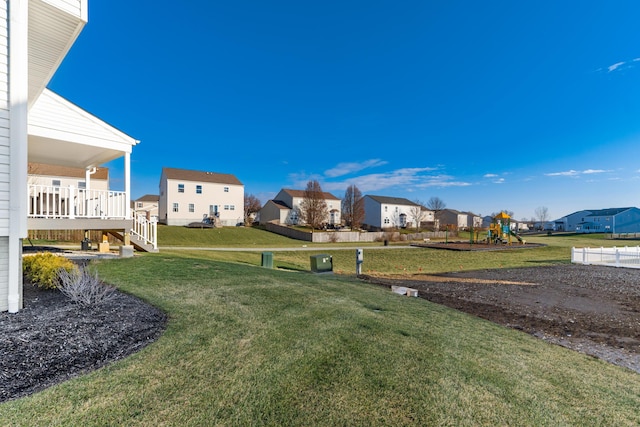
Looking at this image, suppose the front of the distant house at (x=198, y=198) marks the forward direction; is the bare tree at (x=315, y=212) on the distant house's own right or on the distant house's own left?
on the distant house's own right

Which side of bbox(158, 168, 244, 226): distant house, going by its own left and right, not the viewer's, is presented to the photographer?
back

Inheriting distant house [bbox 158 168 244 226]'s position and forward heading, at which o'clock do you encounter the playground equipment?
The playground equipment is roughly at 4 o'clock from the distant house.

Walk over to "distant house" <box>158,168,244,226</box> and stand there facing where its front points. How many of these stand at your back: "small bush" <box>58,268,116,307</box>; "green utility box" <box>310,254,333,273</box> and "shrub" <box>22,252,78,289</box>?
3

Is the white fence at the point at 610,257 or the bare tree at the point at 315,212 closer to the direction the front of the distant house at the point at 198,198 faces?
the bare tree

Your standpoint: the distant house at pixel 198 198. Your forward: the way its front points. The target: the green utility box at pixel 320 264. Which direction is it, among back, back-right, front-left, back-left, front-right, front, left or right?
back

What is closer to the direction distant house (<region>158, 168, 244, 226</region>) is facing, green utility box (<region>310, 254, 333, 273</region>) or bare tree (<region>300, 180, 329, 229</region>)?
the bare tree

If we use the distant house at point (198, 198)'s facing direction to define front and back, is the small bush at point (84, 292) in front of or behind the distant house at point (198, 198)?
behind

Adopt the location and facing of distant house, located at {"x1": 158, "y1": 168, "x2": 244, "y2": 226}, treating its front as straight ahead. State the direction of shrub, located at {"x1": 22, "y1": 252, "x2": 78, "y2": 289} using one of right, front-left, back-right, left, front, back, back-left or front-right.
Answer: back

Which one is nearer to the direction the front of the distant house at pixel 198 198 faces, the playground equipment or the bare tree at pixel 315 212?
the bare tree
